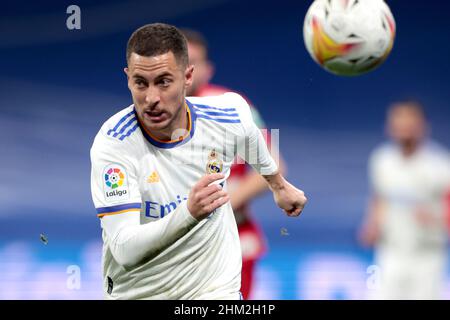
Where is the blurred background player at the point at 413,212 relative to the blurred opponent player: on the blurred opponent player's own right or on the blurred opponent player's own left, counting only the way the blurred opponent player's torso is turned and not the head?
on the blurred opponent player's own left

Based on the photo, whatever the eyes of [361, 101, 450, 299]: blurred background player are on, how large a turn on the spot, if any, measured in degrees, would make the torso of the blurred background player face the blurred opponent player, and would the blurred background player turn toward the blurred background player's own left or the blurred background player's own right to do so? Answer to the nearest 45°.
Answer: approximately 45° to the blurred background player's own right

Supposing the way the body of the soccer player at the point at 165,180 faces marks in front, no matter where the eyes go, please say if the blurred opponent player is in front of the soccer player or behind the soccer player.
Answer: behind

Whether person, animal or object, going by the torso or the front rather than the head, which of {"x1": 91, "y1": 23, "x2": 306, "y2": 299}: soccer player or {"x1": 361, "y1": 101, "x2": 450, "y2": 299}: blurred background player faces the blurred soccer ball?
the blurred background player

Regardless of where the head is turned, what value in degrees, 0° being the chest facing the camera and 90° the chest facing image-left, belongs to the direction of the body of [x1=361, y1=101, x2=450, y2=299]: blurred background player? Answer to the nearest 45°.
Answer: approximately 0°

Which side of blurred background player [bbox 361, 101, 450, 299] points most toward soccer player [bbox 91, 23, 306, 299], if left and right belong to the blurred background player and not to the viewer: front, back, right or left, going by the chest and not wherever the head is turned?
front

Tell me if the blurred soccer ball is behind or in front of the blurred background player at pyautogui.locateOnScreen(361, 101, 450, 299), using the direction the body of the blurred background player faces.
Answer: in front

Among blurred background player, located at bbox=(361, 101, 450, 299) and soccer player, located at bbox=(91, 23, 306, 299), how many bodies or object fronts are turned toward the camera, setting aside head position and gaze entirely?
2

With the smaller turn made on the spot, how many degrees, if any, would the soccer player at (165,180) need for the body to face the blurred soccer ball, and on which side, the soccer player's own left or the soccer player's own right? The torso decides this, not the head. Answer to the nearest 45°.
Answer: approximately 90° to the soccer player's own left

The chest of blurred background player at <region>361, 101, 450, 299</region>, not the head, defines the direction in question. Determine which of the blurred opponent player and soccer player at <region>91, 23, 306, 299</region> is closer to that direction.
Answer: the soccer player
